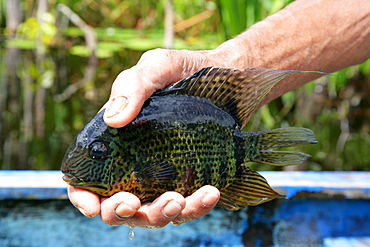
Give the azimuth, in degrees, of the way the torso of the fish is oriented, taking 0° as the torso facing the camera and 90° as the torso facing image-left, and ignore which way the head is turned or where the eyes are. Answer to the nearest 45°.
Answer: approximately 90°
